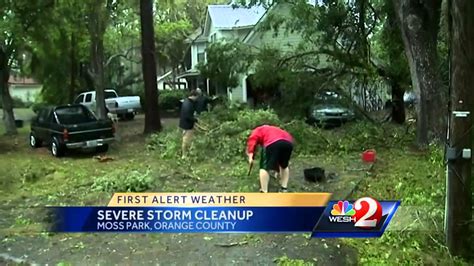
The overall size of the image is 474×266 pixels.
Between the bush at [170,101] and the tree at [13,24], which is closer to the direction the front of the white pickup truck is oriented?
the tree

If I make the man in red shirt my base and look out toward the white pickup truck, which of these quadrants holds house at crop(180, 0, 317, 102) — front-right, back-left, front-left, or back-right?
front-right
